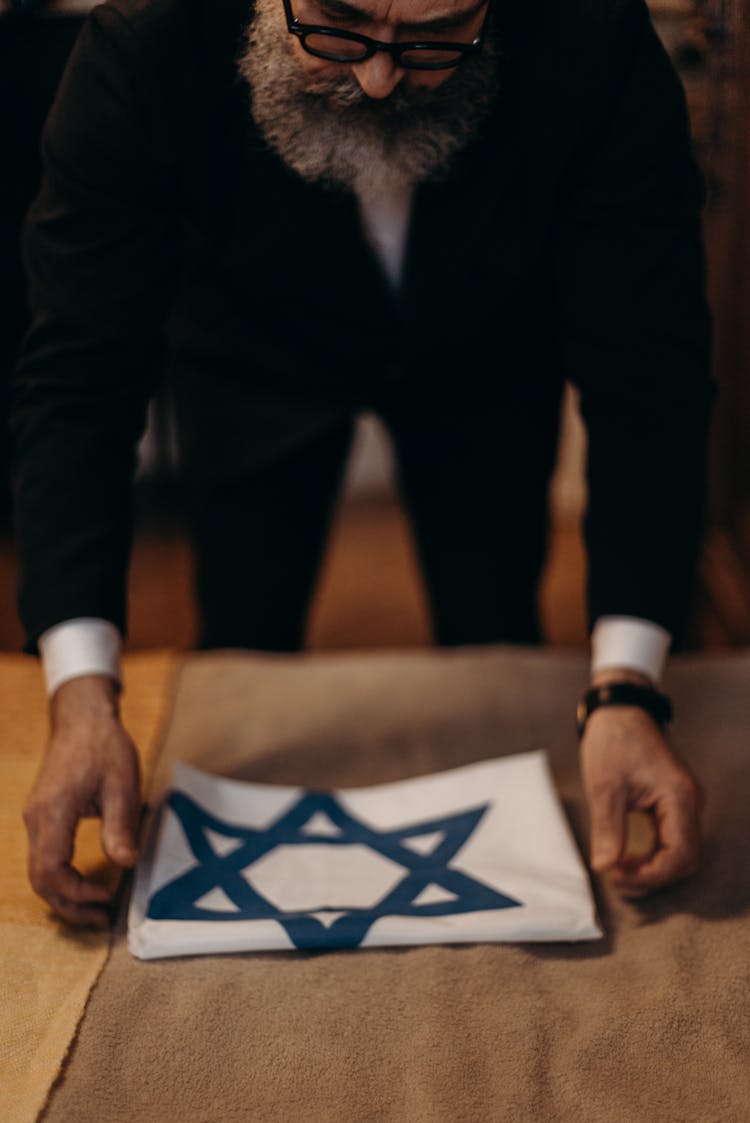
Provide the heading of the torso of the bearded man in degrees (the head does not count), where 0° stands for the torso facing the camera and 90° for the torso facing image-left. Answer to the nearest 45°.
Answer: approximately 0°
